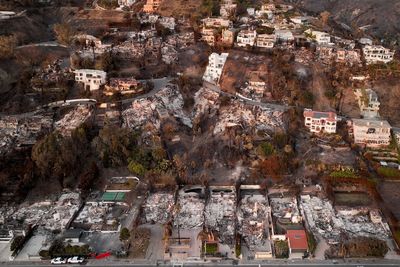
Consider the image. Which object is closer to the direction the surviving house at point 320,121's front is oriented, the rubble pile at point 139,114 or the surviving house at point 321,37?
the rubble pile

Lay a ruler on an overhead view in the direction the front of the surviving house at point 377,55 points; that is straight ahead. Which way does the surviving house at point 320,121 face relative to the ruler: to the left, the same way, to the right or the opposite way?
the same way

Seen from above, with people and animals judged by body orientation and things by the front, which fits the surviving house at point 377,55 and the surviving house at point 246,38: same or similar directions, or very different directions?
same or similar directions

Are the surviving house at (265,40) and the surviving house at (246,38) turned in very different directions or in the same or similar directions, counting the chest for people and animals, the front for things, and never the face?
same or similar directions

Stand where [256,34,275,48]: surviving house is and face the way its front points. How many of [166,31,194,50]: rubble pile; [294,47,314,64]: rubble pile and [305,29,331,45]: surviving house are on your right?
1

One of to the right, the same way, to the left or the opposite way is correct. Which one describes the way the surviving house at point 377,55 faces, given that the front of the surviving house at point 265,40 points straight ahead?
the same way

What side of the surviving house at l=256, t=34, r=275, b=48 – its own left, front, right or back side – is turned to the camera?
front

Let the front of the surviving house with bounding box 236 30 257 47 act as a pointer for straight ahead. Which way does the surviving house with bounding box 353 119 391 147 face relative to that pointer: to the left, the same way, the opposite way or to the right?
the same way

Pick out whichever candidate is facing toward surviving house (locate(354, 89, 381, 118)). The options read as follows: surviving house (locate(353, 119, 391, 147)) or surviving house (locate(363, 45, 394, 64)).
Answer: surviving house (locate(363, 45, 394, 64))

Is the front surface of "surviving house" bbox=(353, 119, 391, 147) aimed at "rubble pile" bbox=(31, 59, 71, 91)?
no

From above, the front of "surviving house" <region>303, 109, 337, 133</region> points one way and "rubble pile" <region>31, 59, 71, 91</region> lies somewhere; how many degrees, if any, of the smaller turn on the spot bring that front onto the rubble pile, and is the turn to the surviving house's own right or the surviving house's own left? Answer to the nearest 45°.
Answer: approximately 90° to the surviving house's own right

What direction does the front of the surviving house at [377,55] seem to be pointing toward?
toward the camera

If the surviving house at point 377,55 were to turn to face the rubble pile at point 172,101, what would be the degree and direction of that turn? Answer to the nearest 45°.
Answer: approximately 45° to its right

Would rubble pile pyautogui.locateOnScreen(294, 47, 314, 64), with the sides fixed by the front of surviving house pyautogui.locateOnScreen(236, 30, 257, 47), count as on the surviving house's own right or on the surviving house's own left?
on the surviving house's own left

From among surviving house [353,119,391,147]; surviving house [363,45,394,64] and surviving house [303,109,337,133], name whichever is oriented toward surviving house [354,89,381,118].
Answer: surviving house [363,45,394,64]

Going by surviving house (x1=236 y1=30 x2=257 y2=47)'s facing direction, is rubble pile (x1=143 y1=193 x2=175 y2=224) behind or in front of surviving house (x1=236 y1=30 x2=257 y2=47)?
in front

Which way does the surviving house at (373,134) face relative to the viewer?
toward the camera

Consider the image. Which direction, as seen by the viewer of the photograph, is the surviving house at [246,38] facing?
facing the viewer

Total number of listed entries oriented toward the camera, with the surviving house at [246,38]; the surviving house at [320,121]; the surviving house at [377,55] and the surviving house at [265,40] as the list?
4

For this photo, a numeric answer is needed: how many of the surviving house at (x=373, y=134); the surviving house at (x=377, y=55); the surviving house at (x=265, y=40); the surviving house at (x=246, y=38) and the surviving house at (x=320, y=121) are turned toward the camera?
5

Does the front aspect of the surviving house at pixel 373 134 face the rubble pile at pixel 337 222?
yes

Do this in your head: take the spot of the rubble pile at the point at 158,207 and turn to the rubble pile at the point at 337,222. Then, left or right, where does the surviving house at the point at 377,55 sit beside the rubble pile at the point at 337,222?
left

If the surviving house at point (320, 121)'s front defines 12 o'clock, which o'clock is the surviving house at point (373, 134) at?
the surviving house at point (373, 134) is roughly at 9 o'clock from the surviving house at point (320, 121).

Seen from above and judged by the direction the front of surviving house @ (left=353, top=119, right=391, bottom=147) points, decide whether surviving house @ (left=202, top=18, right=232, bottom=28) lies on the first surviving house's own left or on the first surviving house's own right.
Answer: on the first surviving house's own right

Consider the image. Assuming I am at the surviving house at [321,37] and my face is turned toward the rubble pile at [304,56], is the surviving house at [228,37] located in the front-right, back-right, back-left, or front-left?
front-right
